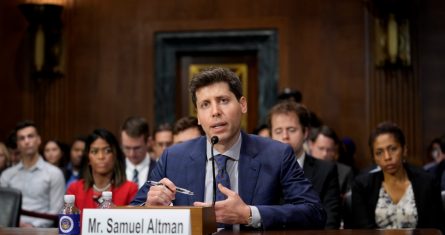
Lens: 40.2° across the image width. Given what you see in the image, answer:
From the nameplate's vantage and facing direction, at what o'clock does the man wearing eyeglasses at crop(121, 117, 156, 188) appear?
The man wearing eyeglasses is roughly at 6 o'clock from the nameplate.

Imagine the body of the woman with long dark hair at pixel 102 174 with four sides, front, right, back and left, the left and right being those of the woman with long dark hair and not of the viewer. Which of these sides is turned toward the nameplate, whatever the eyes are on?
front

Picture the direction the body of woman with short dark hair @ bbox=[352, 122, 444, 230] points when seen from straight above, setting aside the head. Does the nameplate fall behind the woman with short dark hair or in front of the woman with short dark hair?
in front

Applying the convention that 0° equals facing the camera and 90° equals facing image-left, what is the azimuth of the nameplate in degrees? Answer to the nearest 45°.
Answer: approximately 0°

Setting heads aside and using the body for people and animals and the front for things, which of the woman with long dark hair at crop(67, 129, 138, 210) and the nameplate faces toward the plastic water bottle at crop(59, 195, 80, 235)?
the woman with long dark hair

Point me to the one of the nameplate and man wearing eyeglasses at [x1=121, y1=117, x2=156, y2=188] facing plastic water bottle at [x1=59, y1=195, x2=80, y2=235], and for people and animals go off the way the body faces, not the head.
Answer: the man wearing eyeglasses

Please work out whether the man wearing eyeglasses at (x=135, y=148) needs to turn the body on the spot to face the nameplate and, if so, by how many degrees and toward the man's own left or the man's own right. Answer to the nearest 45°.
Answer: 0° — they already face it

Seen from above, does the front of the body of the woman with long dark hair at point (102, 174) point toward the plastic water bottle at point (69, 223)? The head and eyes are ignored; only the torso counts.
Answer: yes

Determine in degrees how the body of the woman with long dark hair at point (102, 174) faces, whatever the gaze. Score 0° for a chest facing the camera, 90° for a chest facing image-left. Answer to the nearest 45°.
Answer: approximately 0°

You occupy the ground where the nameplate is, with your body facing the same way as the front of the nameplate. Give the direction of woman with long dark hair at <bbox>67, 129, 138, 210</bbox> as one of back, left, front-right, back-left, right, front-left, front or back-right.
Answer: back

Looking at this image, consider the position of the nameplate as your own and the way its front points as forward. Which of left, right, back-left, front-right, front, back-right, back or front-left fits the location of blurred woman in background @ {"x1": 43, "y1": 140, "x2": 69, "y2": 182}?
back
